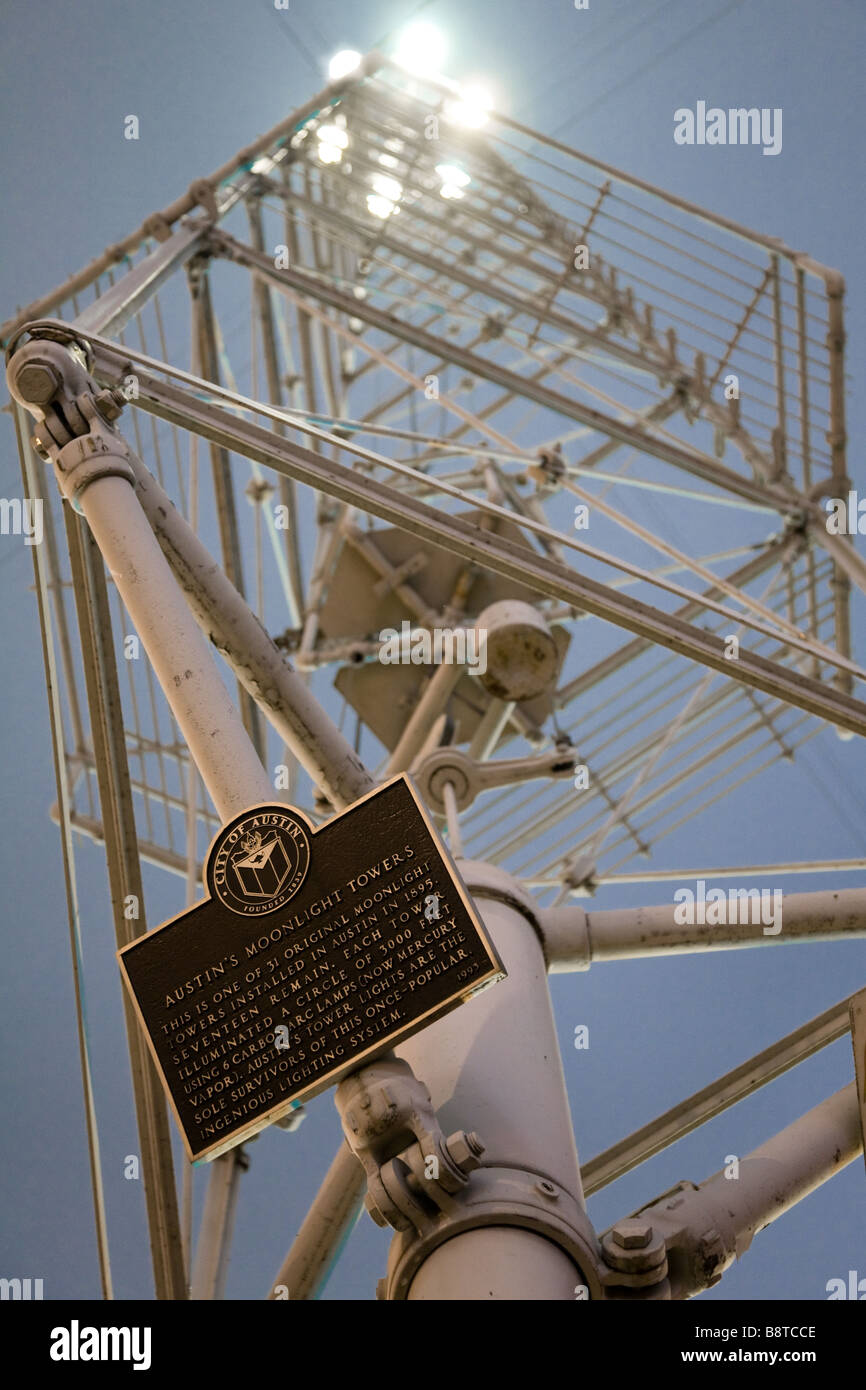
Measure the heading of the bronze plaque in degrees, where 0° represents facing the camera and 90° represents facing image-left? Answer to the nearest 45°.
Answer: approximately 0°
